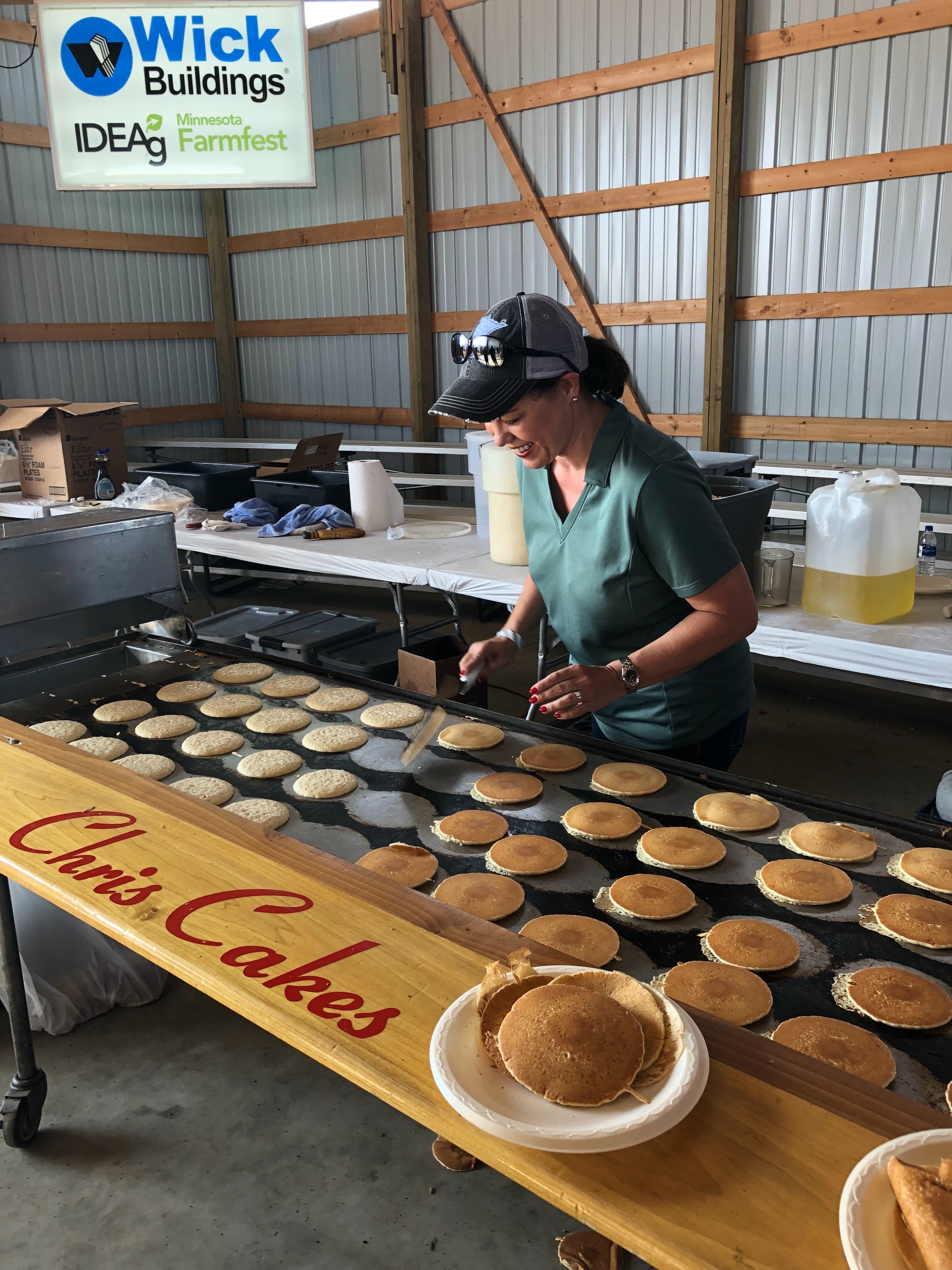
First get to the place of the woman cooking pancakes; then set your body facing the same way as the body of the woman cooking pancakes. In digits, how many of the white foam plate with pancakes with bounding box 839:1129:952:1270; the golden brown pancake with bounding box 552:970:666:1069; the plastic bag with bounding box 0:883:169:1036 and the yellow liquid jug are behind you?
1

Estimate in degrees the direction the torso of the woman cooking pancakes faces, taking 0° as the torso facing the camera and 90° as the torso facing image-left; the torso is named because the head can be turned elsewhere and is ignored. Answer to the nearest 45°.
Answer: approximately 45°

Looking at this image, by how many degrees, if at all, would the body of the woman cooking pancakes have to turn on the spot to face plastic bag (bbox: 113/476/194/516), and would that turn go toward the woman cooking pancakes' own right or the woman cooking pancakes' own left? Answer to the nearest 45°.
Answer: approximately 90° to the woman cooking pancakes' own right

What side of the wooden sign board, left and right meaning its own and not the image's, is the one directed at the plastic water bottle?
back

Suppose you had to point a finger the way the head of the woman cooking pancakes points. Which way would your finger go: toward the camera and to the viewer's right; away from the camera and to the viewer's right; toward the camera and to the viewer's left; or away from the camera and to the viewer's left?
toward the camera and to the viewer's left

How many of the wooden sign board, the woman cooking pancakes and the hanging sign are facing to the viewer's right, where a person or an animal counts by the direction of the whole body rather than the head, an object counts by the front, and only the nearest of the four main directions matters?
0

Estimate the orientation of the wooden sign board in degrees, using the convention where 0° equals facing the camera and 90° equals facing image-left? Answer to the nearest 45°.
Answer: approximately 45°

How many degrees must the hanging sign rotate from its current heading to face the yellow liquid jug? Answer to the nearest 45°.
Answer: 0° — it already faces it

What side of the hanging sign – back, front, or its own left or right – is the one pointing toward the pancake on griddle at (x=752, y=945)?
front

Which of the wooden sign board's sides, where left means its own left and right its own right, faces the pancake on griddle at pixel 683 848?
back

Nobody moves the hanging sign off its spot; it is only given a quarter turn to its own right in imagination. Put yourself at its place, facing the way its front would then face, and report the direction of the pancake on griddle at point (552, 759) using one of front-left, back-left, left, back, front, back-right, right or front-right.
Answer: left

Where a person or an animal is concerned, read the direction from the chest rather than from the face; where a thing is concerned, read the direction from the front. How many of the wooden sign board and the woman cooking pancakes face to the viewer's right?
0

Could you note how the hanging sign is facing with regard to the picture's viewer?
facing the viewer

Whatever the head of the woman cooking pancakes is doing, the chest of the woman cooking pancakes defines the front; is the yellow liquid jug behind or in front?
behind

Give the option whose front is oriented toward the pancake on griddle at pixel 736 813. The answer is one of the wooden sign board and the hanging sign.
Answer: the hanging sign

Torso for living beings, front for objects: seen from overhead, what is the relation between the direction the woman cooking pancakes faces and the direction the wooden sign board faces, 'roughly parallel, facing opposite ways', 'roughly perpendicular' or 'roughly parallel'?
roughly parallel

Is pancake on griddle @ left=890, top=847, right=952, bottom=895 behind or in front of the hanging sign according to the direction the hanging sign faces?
in front
